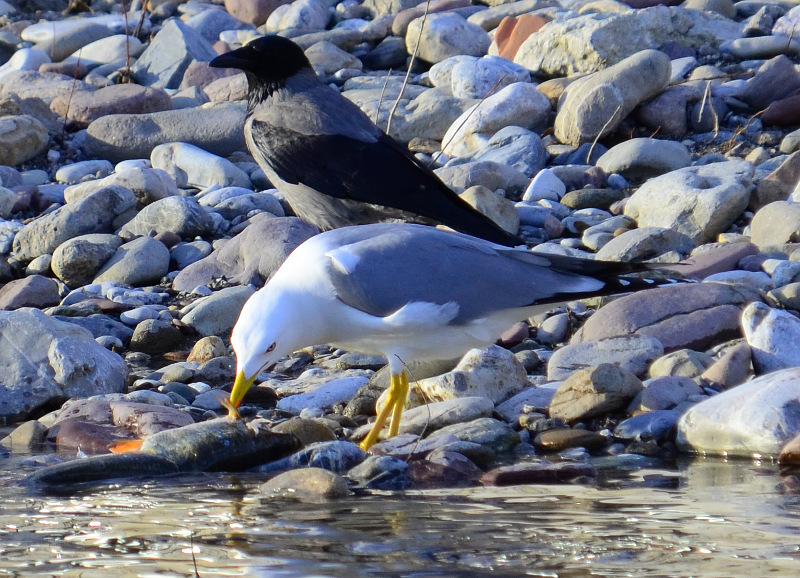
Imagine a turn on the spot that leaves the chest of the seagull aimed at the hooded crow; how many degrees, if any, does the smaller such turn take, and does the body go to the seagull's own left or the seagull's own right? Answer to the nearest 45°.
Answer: approximately 90° to the seagull's own right

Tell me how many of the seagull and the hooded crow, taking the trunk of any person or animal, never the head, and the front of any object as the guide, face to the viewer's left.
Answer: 2

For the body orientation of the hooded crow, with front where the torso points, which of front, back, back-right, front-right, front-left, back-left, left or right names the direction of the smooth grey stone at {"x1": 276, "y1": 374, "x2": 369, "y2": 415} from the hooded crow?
left

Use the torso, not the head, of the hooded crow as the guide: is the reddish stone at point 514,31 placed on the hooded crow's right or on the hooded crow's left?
on the hooded crow's right

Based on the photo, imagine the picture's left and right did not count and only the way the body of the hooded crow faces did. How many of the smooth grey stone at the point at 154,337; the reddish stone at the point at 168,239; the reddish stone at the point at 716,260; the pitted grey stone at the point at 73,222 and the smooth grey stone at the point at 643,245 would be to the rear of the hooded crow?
2

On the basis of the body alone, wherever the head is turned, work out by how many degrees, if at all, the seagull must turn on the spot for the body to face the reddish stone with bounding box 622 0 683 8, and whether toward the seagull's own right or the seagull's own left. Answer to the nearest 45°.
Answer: approximately 90° to the seagull's own right

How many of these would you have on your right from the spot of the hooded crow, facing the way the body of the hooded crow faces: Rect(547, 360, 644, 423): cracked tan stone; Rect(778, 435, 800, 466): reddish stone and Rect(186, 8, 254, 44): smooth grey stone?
1

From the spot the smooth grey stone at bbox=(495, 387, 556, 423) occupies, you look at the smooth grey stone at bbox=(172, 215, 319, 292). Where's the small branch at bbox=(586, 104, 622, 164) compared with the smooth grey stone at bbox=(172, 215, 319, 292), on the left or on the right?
right

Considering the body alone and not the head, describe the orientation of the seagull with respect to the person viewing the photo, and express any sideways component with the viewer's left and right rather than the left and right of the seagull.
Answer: facing to the left of the viewer

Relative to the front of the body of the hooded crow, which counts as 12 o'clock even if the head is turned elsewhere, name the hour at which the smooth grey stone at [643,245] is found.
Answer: The smooth grey stone is roughly at 6 o'clock from the hooded crow.

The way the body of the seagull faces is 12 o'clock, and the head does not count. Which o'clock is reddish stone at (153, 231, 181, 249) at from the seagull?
The reddish stone is roughly at 2 o'clock from the seagull.

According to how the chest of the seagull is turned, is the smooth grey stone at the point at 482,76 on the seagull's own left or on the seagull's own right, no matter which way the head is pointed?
on the seagull's own right

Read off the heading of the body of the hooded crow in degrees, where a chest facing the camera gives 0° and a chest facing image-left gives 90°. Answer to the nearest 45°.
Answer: approximately 90°

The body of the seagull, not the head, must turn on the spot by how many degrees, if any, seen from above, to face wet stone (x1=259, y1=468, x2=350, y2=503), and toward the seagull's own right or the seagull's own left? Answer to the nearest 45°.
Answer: approximately 90° to the seagull's own left
